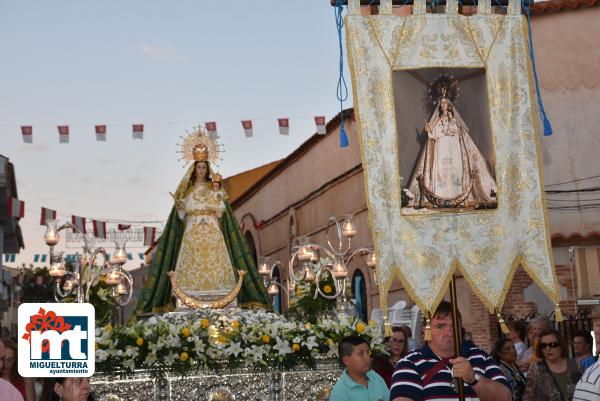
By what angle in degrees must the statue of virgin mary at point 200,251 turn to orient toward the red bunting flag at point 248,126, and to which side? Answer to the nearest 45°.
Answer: approximately 180°

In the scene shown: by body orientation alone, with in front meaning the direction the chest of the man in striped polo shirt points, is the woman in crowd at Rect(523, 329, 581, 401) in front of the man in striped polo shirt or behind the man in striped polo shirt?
behind

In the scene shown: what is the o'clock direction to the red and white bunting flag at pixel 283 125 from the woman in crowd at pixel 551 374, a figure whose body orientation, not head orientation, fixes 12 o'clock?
The red and white bunting flag is roughly at 5 o'clock from the woman in crowd.

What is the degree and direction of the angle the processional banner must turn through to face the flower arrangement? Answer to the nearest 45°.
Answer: approximately 135° to its right

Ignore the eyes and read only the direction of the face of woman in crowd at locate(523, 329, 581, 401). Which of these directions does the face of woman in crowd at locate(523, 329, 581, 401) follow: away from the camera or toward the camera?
toward the camera

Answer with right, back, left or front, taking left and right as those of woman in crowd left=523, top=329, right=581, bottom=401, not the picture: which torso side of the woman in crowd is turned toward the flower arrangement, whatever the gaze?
right

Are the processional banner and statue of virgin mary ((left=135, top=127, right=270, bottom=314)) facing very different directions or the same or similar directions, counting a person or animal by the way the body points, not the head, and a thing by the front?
same or similar directions

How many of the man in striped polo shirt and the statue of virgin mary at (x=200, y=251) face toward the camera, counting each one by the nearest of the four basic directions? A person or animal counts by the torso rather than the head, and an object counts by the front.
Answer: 2

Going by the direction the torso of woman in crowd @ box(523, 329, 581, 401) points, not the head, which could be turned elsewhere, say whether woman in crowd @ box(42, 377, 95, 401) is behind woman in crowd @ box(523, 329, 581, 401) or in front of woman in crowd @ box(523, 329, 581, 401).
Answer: in front

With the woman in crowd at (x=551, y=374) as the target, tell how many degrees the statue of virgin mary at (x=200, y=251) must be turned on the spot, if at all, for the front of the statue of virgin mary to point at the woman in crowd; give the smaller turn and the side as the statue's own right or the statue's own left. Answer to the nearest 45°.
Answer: approximately 45° to the statue's own left

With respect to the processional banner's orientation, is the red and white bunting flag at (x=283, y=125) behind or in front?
behind

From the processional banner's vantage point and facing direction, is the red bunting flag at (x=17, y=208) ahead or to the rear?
to the rear

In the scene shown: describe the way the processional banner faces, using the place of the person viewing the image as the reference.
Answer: facing the viewer

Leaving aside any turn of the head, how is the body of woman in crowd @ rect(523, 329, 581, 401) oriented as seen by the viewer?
toward the camera
